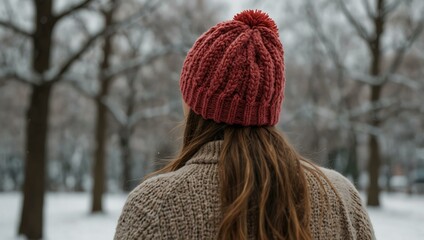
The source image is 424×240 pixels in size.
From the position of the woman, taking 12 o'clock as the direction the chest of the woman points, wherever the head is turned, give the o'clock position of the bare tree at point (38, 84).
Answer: The bare tree is roughly at 11 o'clock from the woman.

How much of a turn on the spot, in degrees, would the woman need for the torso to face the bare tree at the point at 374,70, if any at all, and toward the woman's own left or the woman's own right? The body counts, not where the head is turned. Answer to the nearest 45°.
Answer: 0° — they already face it

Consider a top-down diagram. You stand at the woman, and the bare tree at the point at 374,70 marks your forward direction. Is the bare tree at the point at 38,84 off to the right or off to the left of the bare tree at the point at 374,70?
left

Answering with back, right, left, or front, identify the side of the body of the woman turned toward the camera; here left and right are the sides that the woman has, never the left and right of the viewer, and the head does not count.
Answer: back

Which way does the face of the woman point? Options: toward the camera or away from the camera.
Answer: away from the camera
